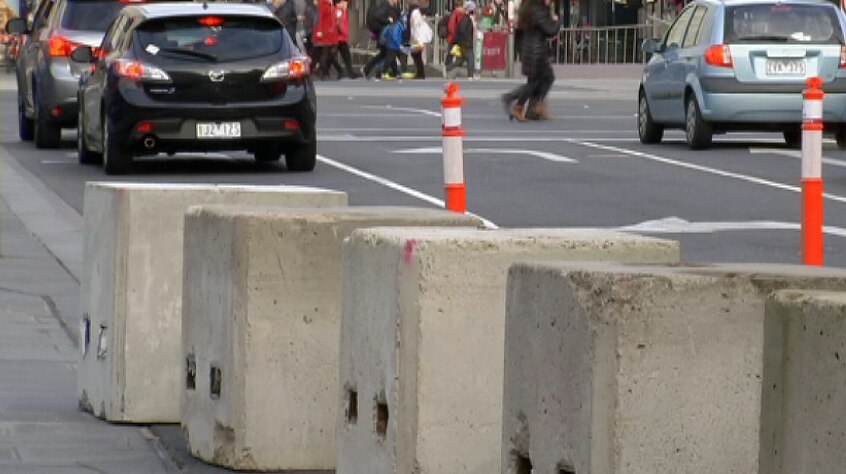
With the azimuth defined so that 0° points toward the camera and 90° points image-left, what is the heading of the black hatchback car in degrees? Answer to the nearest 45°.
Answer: approximately 180°

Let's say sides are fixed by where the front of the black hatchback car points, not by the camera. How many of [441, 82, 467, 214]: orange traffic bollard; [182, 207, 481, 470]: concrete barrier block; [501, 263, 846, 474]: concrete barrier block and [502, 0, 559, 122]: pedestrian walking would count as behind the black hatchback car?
3

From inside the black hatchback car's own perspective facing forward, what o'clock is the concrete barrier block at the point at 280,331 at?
The concrete barrier block is roughly at 6 o'clock from the black hatchback car.

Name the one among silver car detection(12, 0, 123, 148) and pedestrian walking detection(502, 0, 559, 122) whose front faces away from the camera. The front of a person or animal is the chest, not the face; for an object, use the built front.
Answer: the silver car

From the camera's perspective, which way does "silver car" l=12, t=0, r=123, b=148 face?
away from the camera

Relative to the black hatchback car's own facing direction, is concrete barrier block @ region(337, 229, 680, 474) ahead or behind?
behind

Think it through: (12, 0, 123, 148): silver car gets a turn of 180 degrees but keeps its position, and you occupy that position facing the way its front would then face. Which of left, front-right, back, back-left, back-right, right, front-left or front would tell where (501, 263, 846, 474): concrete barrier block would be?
front
